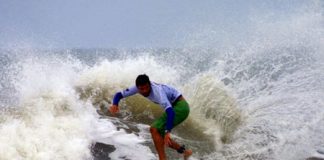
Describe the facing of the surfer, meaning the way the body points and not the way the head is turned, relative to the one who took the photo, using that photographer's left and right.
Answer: facing the viewer and to the left of the viewer
